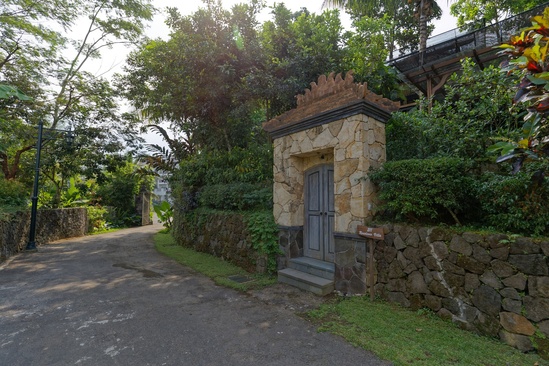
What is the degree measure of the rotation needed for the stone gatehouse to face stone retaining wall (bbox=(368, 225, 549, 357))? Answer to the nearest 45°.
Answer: approximately 90° to its left

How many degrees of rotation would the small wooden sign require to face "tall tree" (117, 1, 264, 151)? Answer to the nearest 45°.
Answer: approximately 90° to its right

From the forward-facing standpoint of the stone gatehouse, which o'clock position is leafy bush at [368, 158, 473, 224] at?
The leafy bush is roughly at 9 o'clock from the stone gatehouse.

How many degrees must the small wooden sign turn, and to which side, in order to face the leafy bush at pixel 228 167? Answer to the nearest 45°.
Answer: approximately 90° to its right

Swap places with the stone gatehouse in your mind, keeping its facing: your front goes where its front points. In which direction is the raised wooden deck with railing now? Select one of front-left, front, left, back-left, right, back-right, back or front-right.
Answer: back

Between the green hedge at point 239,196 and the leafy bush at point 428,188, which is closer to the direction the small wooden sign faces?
the green hedge

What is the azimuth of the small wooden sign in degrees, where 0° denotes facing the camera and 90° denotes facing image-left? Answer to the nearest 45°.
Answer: approximately 45°

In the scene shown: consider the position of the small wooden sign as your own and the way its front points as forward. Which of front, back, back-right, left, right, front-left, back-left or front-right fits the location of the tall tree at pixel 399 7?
back-right

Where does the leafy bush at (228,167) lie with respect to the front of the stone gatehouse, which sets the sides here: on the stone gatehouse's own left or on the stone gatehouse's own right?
on the stone gatehouse's own right

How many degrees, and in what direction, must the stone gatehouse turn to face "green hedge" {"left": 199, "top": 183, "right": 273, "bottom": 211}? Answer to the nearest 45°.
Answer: approximately 90° to its right
